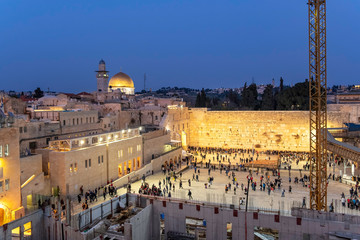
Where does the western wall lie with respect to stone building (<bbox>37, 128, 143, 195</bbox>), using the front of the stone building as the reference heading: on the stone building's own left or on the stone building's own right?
on the stone building's own left

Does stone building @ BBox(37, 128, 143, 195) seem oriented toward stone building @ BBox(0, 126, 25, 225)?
no

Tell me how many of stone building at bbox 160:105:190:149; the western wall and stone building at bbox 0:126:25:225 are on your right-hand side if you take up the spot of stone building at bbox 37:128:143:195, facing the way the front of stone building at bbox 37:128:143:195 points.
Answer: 1

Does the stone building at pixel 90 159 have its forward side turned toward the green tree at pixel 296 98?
no

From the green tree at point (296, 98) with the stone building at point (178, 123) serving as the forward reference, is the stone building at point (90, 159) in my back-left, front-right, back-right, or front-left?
front-left

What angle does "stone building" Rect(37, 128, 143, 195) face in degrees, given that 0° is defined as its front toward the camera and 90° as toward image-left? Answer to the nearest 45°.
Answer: approximately 315°

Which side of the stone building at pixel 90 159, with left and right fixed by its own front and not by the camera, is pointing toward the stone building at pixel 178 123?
left

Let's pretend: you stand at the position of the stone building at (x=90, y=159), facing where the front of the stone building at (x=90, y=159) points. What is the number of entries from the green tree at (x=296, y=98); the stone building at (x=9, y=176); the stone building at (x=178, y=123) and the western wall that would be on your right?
1

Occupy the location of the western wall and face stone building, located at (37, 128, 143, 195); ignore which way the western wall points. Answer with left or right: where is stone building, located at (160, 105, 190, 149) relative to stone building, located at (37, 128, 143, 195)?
right

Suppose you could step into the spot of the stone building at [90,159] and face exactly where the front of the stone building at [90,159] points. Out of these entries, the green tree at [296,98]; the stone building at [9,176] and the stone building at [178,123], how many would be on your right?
1
